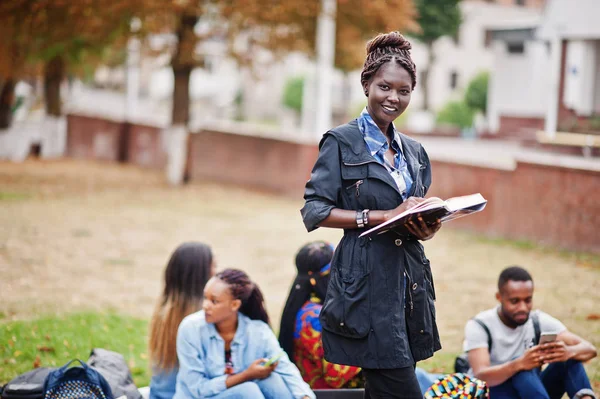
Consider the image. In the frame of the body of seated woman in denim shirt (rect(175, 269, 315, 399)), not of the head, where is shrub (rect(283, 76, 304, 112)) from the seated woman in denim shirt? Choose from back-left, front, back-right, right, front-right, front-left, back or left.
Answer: back

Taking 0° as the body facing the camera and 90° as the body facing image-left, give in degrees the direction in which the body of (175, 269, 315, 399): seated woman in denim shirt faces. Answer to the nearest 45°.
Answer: approximately 0°

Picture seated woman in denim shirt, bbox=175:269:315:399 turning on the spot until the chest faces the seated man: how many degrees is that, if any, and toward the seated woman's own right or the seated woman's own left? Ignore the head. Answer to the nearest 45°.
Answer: approximately 90° to the seated woman's own left

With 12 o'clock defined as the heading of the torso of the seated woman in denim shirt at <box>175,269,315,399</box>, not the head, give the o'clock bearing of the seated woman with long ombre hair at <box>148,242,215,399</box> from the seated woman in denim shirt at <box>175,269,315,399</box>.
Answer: the seated woman with long ombre hair at <box>148,242,215,399</box> is roughly at 5 o'clock from the seated woman in denim shirt at <box>175,269,315,399</box>.
